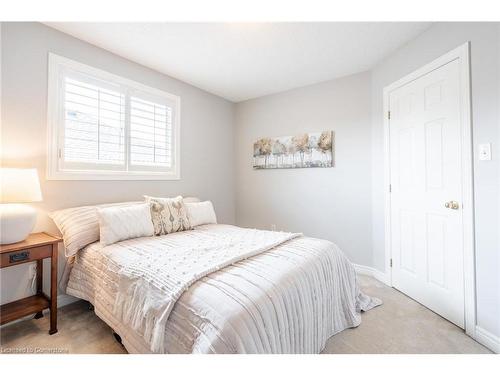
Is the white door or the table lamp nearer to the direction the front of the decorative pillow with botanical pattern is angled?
the white door

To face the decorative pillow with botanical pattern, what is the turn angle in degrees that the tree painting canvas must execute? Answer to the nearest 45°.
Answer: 0° — it already faces it

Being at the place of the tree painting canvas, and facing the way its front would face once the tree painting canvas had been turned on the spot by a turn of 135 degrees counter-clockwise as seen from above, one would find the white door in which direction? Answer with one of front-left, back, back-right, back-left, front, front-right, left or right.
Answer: front-right

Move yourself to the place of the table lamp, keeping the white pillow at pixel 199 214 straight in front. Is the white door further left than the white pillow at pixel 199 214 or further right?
right

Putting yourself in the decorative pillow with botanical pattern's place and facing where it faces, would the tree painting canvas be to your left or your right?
on your left

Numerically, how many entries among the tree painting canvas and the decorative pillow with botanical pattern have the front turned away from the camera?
0

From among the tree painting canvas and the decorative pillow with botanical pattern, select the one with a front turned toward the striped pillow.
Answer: the tree painting canvas

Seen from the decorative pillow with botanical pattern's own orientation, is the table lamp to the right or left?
on its right

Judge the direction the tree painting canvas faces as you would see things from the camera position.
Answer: facing the viewer and to the left of the viewer

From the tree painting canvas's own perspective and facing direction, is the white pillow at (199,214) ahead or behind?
ahead
